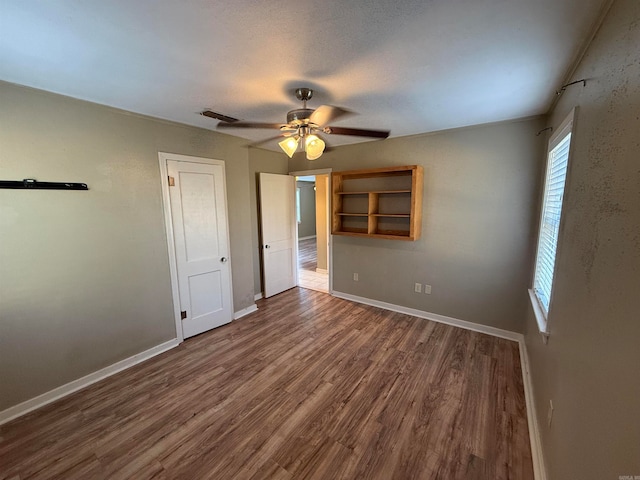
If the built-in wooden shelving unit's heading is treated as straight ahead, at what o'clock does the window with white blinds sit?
The window with white blinds is roughly at 9 o'clock from the built-in wooden shelving unit.

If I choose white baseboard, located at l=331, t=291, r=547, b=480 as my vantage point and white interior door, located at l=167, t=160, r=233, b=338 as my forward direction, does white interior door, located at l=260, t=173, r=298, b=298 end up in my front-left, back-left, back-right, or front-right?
front-right

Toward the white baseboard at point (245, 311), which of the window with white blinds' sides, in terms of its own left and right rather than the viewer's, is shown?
front

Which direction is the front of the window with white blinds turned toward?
to the viewer's left

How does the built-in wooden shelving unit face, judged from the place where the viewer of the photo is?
facing the viewer and to the left of the viewer

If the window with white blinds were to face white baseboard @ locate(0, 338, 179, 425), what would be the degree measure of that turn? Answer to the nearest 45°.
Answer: approximately 45° to its left

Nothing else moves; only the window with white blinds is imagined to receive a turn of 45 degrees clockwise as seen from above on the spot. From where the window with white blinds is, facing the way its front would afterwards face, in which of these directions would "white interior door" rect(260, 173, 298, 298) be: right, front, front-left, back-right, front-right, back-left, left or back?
front-left

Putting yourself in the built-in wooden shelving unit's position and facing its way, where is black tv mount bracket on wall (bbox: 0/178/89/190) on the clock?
The black tv mount bracket on wall is roughly at 12 o'clock from the built-in wooden shelving unit.

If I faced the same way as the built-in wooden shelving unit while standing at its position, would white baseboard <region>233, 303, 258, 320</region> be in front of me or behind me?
in front

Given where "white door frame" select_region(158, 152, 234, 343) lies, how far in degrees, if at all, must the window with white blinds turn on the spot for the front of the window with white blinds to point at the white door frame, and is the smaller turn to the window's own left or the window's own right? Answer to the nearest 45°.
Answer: approximately 45° to the window's own left

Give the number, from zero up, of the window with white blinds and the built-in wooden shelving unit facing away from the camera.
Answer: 0

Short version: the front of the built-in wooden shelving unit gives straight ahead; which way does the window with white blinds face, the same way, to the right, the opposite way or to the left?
to the right
